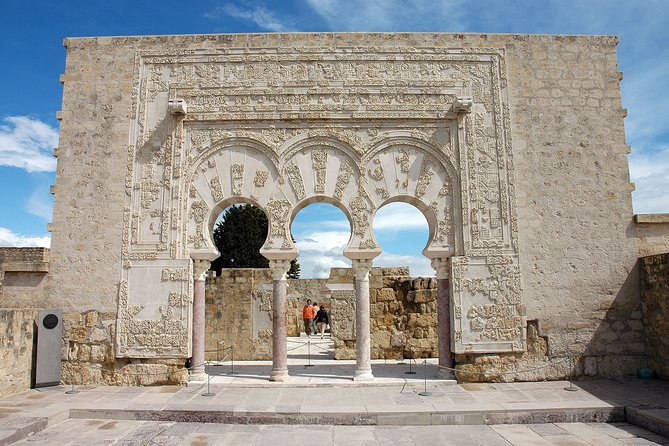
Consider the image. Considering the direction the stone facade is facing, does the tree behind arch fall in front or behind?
behind

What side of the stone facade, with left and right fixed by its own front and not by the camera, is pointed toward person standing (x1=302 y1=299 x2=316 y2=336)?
back

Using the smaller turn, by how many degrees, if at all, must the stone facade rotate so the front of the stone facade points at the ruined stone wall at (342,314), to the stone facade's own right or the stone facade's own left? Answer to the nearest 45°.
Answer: approximately 180°

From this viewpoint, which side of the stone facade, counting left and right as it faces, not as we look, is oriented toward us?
front
